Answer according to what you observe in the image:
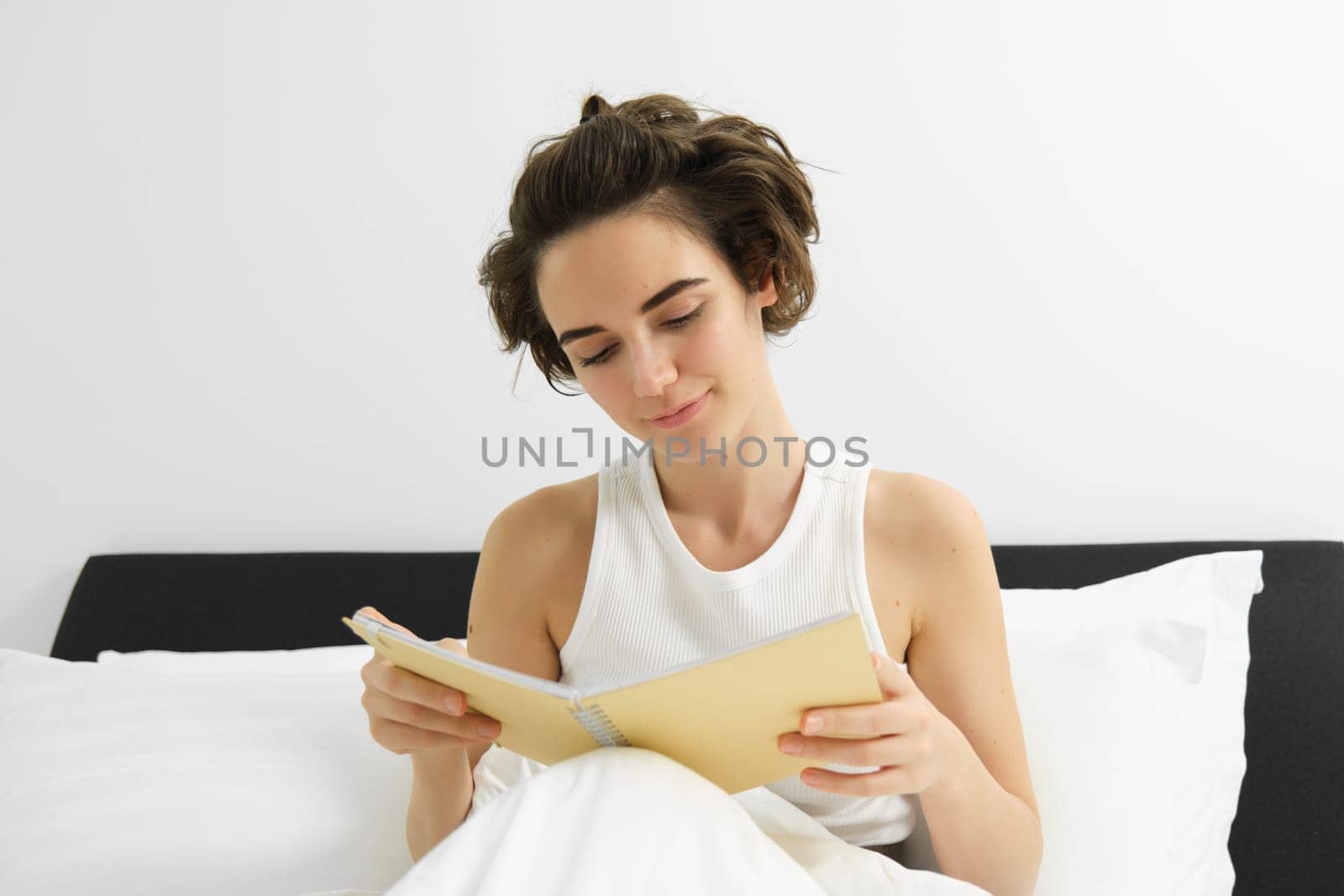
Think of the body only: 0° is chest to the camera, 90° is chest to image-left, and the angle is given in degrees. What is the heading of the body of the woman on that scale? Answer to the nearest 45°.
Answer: approximately 0°

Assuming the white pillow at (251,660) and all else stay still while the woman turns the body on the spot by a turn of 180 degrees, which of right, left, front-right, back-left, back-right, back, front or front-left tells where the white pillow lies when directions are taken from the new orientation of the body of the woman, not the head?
front-left

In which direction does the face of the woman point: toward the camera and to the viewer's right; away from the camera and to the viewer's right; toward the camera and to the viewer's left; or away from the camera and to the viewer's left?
toward the camera and to the viewer's left

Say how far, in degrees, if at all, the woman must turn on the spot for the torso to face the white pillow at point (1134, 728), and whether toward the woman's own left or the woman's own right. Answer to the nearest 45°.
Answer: approximately 90° to the woman's own left

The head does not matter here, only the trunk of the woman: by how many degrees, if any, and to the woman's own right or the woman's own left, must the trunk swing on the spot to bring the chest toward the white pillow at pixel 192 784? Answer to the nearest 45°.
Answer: approximately 90° to the woman's own right
